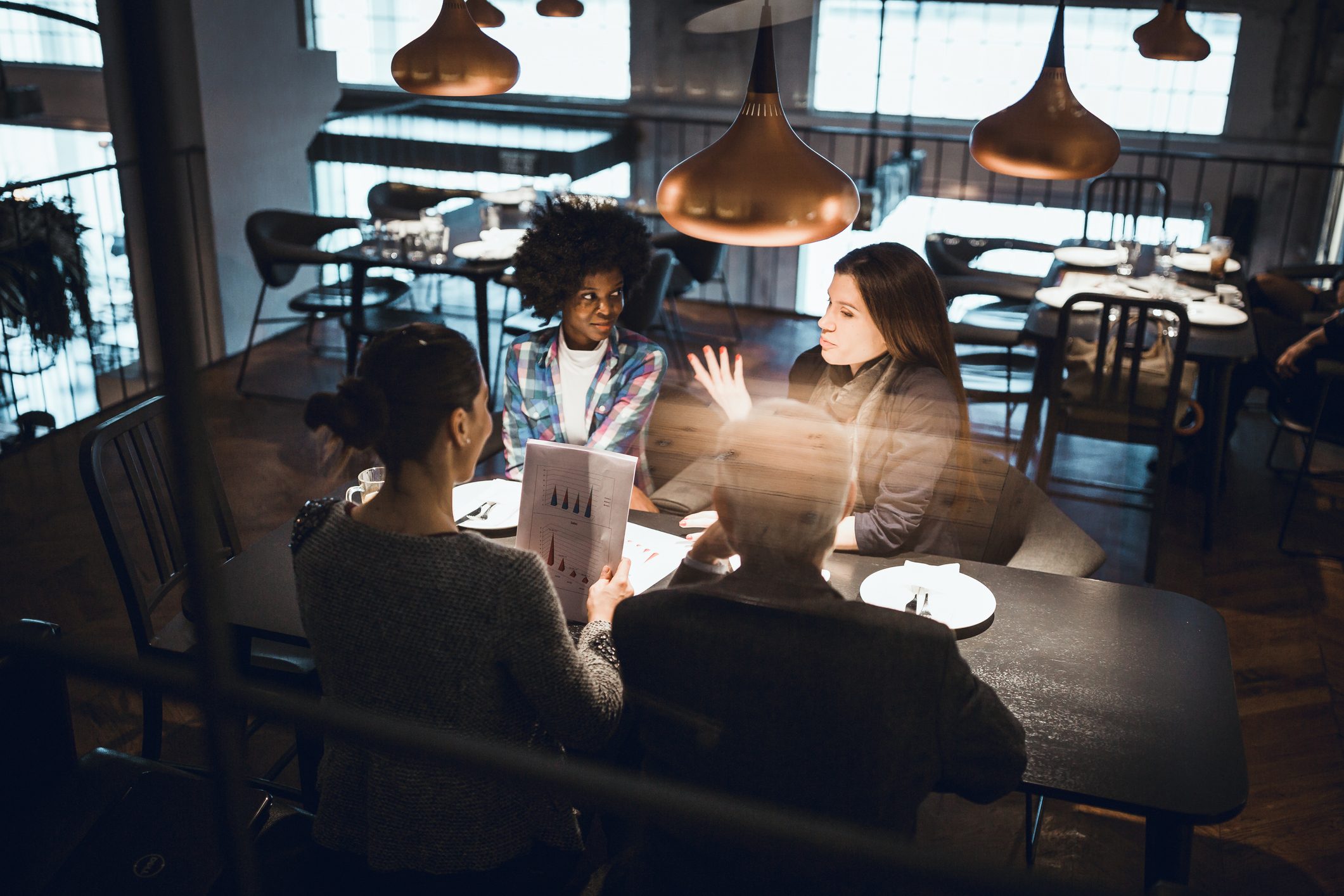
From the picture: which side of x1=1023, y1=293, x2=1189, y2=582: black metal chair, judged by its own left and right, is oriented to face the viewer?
back

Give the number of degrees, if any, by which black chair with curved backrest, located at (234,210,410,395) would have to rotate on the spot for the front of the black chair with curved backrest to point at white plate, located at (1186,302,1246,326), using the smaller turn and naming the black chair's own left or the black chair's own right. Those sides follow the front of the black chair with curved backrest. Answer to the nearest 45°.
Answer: approximately 45° to the black chair's own right

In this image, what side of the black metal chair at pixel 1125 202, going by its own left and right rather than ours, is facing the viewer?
front

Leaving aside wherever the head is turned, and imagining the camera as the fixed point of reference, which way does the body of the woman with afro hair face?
toward the camera

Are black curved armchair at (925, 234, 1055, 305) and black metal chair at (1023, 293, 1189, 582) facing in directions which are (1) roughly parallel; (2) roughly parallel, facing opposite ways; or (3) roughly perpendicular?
roughly perpendicular

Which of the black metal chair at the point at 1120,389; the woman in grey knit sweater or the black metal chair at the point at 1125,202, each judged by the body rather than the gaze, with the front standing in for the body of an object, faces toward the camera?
the black metal chair at the point at 1125,202

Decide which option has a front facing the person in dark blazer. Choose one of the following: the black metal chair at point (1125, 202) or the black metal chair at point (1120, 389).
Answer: the black metal chair at point (1125, 202)

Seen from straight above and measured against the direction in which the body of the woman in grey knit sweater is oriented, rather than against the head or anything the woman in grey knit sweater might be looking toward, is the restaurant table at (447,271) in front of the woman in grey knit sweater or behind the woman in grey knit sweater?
in front

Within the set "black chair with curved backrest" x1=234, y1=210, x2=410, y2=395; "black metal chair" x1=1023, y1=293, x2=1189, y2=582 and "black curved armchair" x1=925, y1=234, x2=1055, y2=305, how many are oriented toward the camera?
0

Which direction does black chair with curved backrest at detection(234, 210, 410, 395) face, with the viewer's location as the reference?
facing to the right of the viewer

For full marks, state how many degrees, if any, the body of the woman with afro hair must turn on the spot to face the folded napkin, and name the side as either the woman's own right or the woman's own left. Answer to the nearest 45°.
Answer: approximately 45° to the woman's own left

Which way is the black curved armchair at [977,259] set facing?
to the viewer's right

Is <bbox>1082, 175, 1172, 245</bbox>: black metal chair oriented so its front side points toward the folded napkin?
yes

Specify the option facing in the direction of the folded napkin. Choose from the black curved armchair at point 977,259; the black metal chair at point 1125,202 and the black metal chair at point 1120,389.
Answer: the black metal chair at point 1125,202

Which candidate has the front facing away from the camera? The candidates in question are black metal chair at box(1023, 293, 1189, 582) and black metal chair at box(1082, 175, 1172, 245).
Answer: black metal chair at box(1023, 293, 1189, 582)

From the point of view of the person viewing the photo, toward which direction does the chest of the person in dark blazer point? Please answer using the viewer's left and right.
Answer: facing away from the viewer

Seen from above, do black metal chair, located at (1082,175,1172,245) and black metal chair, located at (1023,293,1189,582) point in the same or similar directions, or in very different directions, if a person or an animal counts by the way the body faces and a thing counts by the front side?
very different directions

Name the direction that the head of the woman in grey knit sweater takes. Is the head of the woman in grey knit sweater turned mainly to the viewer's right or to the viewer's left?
to the viewer's right

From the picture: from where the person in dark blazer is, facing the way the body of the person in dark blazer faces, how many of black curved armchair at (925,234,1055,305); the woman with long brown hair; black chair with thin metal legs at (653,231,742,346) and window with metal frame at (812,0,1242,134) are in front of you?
4
